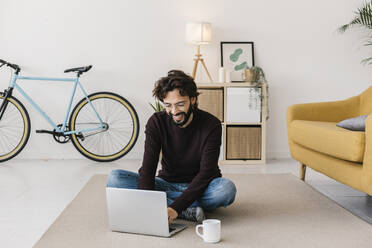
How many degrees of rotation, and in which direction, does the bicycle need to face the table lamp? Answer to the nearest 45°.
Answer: approximately 135° to its left

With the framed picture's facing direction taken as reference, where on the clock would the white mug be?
The white mug is roughly at 12 o'clock from the framed picture.

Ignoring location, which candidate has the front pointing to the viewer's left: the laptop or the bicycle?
the bicycle

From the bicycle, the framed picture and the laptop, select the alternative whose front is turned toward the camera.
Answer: the framed picture

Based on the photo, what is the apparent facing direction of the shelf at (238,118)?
toward the camera

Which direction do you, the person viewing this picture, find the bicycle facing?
facing to the left of the viewer

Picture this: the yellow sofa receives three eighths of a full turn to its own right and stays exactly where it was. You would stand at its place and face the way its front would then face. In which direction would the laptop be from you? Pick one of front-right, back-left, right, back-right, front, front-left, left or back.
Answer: back-left

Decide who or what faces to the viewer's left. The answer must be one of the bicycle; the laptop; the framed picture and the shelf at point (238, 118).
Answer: the bicycle

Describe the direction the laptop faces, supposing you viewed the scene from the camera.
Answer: facing away from the viewer and to the right of the viewer

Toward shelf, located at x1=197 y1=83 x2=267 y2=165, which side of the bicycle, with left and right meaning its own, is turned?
back

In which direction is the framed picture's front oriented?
toward the camera

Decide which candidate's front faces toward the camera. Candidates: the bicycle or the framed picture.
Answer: the framed picture

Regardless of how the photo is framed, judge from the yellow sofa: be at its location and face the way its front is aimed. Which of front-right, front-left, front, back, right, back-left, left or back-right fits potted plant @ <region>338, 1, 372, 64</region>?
back-right

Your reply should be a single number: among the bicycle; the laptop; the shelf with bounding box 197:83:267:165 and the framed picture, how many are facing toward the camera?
2

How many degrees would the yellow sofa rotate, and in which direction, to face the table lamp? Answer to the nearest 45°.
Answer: approximately 90° to its right

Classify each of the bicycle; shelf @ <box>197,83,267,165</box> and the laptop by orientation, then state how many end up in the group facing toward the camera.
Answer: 1
